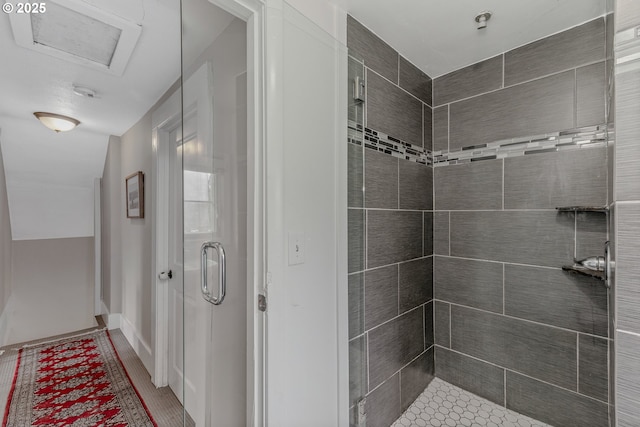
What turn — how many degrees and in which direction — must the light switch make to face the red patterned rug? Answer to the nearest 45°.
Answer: approximately 180°

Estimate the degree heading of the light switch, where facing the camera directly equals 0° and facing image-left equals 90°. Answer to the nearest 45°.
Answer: approximately 315°

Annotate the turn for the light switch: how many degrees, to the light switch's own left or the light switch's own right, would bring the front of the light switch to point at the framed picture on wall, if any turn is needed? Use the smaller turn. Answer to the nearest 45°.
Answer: approximately 180°

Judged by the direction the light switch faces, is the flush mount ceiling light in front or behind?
behind
